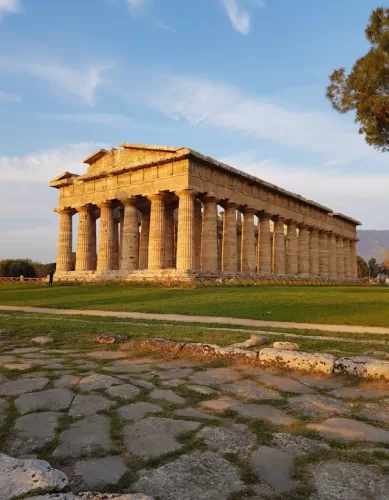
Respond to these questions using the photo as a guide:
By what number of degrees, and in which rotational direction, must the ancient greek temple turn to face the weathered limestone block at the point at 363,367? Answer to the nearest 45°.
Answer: approximately 45° to its left

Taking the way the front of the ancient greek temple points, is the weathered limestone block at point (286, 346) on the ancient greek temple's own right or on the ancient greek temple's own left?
on the ancient greek temple's own left

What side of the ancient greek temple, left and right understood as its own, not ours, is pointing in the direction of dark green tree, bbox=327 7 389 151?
left

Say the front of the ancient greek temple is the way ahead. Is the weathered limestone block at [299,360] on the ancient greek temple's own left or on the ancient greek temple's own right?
on the ancient greek temple's own left

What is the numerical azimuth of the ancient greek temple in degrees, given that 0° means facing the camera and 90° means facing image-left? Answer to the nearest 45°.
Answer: approximately 45°
